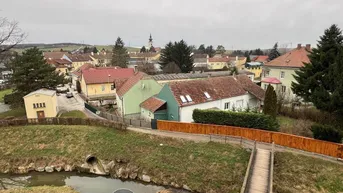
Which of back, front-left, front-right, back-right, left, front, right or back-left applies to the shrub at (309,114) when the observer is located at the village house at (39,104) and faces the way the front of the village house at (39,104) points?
front-left

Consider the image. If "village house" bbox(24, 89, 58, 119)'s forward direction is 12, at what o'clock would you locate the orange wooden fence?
The orange wooden fence is roughly at 11 o'clock from the village house.

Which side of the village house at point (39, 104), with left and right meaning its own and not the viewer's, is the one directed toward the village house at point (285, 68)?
left

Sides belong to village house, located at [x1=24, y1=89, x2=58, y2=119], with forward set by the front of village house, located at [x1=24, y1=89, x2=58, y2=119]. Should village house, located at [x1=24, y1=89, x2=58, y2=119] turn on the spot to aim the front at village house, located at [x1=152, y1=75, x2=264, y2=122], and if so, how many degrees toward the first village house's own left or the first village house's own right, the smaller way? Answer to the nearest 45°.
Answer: approximately 45° to the first village house's own left

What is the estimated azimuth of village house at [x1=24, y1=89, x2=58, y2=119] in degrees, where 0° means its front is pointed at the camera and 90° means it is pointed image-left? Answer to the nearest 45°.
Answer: approximately 0°

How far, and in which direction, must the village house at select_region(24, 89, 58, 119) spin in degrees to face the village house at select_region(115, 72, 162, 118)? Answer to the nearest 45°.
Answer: approximately 45° to its left

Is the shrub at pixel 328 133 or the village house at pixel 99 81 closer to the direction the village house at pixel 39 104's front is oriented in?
the shrub

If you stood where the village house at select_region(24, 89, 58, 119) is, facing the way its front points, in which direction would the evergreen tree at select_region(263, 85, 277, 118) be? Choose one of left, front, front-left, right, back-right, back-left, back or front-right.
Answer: front-left

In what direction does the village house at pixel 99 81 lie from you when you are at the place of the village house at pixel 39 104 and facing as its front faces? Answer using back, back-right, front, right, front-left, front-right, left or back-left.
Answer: back-left
